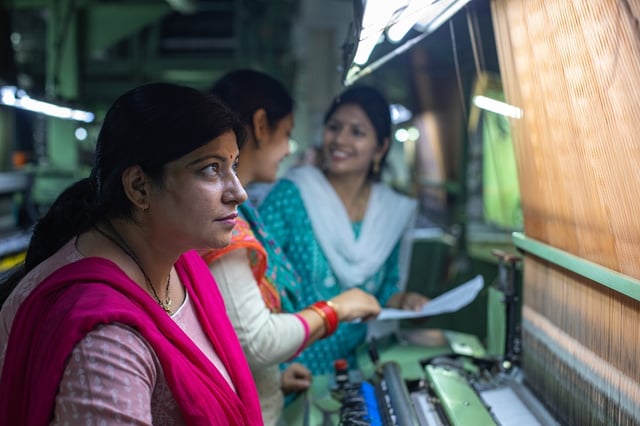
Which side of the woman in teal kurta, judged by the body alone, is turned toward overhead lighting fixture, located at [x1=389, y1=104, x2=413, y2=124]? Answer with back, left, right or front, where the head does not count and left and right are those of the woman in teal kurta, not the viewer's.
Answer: back

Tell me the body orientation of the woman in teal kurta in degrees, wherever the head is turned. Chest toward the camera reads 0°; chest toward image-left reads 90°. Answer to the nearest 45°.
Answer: approximately 0°

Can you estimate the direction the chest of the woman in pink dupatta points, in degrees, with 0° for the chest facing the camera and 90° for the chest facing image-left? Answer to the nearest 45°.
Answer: approximately 315°

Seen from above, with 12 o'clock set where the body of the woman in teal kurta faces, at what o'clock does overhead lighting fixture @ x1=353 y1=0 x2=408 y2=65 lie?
The overhead lighting fixture is roughly at 12 o'clock from the woman in teal kurta.

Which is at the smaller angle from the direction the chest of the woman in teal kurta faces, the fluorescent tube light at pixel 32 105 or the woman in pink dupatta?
the woman in pink dupatta

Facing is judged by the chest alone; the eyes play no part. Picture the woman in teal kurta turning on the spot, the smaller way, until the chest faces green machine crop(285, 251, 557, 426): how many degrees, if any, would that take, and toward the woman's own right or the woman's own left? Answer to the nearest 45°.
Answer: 0° — they already face it

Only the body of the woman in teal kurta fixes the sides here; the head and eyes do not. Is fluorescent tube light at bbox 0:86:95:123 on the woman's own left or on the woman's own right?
on the woman's own right

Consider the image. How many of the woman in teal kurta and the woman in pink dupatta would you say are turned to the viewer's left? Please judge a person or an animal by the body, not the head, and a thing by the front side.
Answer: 0

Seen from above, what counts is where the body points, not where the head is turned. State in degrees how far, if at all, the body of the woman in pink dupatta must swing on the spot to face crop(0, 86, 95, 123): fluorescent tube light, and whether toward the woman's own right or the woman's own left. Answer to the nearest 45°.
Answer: approximately 135° to the woman's own left

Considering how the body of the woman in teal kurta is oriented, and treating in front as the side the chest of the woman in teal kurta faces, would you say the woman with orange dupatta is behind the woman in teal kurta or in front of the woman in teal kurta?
in front

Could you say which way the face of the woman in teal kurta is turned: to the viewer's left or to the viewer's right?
to the viewer's left

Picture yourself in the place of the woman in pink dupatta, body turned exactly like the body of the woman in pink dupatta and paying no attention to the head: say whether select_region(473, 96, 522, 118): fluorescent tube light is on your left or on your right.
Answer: on your left

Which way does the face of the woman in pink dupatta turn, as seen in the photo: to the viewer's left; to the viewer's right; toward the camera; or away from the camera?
to the viewer's right
